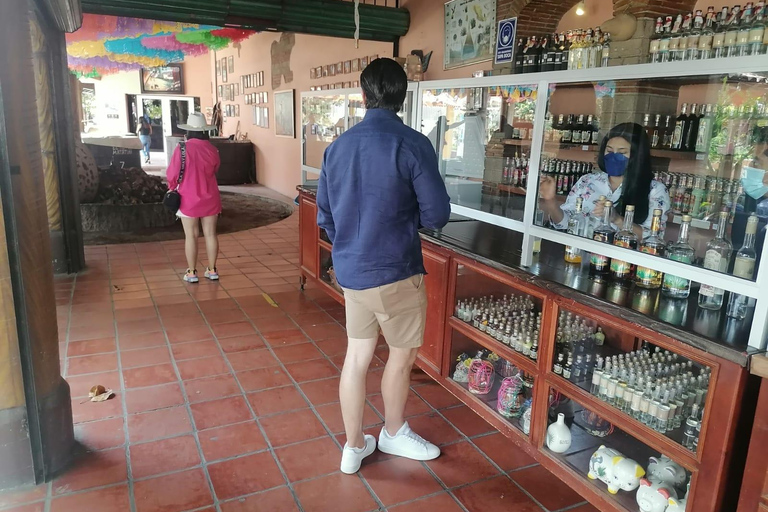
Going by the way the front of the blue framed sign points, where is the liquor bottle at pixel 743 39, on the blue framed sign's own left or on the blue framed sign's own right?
on the blue framed sign's own left

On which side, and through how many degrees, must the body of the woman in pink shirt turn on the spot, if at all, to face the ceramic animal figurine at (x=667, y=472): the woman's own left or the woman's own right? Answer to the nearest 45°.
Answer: approximately 180°

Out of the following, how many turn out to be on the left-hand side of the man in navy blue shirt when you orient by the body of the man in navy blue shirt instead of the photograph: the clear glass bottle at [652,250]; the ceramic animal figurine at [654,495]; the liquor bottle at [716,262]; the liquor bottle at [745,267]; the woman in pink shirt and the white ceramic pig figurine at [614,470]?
1

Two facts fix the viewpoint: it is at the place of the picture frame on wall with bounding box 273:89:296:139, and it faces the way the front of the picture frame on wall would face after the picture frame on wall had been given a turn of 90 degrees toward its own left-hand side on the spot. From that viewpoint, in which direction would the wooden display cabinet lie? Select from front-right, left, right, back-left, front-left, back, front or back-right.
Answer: front-right

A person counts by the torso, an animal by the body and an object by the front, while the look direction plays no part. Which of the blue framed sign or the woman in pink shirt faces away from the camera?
the woman in pink shirt

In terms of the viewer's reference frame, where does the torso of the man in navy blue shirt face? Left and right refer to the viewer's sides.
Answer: facing away from the viewer and to the right of the viewer

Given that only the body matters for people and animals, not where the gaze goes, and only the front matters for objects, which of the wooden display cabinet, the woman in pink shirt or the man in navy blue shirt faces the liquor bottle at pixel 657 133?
the man in navy blue shirt

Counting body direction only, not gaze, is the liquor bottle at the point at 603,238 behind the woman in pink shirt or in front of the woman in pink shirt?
behind

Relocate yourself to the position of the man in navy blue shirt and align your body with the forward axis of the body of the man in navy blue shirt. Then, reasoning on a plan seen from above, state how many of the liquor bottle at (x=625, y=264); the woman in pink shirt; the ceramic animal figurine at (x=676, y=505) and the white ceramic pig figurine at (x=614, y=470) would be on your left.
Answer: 1

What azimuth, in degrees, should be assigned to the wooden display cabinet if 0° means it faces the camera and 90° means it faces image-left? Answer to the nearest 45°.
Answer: approximately 45°

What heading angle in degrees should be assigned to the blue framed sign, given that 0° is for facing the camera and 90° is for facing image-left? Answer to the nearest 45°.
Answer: approximately 45°

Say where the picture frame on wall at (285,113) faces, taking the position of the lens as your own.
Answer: facing the viewer and to the left of the viewer

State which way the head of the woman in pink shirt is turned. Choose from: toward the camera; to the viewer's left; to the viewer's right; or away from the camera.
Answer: away from the camera

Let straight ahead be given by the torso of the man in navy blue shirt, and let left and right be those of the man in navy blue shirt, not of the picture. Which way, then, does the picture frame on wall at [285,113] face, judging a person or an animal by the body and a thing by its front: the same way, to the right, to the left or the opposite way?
the opposite way

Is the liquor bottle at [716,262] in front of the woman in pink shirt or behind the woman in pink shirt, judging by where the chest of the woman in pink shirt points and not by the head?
behind

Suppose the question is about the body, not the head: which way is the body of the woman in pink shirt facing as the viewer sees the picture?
away from the camera

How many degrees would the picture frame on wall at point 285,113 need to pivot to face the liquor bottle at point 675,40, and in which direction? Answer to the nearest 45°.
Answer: approximately 45° to its left
